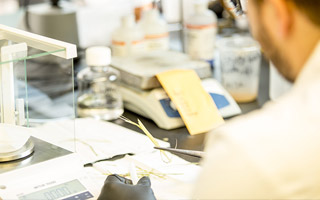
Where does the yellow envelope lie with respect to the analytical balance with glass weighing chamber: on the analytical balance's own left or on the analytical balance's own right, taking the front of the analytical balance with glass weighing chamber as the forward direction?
on the analytical balance's own left

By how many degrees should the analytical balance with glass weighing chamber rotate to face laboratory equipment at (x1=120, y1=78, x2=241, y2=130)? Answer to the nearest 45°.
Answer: approximately 90° to its left

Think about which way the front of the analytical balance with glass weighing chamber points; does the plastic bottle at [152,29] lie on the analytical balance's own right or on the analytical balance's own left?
on the analytical balance's own left

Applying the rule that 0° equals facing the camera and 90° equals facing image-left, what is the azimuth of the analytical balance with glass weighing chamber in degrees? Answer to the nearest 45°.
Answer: approximately 315°

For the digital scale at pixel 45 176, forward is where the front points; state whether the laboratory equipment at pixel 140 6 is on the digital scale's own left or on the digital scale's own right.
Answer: on the digital scale's own left

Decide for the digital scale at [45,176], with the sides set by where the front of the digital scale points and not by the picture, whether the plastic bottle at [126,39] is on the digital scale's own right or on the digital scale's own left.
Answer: on the digital scale's own left

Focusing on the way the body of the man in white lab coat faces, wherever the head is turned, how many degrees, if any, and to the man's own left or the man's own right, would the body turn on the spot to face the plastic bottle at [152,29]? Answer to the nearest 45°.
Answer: approximately 45° to the man's own right

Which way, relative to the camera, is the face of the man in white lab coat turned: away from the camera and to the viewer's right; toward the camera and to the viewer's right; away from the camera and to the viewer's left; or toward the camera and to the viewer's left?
away from the camera and to the viewer's left

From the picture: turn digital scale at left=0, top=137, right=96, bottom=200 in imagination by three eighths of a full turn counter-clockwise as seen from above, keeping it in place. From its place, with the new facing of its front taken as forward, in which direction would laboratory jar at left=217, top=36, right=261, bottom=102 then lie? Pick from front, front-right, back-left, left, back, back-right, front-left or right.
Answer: front-right

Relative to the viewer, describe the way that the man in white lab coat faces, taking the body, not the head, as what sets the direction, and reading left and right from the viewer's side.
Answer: facing away from the viewer and to the left of the viewer

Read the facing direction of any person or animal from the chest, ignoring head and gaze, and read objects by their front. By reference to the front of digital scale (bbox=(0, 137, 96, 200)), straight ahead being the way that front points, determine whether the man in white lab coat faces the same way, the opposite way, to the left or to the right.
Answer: the opposite way

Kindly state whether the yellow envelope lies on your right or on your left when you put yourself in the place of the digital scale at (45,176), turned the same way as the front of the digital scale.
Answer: on your left
